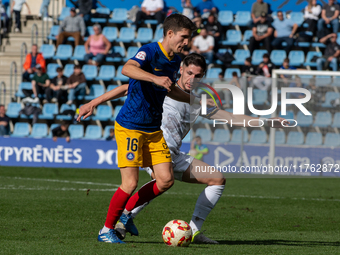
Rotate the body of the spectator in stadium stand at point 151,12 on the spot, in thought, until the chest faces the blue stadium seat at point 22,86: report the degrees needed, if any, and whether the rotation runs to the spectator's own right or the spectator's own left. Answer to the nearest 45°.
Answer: approximately 90° to the spectator's own right

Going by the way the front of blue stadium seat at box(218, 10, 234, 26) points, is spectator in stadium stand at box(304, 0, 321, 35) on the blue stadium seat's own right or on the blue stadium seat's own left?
on the blue stadium seat's own left

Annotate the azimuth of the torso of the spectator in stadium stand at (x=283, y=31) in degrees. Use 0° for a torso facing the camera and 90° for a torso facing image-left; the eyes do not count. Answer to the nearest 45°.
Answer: approximately 0°

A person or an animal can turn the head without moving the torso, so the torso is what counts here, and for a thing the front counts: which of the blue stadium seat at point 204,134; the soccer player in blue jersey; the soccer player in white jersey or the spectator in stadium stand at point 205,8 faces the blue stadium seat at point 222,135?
the spectator in stadium stand

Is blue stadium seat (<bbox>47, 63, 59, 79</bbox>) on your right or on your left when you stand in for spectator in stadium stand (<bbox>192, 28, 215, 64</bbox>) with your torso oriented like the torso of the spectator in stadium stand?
on your right

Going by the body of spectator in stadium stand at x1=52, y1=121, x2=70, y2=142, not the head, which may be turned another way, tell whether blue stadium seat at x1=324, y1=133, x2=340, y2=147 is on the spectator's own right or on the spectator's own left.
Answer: on the spectator's own left

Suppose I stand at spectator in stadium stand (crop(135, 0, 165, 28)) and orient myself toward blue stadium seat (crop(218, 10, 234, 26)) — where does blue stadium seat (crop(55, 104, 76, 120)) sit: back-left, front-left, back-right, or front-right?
back-right

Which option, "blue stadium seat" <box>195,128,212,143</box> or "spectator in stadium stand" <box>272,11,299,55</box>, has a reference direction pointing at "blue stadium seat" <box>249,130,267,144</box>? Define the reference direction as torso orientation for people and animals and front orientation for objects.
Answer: the spectator in stadium stand

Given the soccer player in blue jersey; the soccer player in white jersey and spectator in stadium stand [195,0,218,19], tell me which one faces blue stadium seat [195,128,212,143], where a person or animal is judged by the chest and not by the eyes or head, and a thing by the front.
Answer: the spectator in stadium stand

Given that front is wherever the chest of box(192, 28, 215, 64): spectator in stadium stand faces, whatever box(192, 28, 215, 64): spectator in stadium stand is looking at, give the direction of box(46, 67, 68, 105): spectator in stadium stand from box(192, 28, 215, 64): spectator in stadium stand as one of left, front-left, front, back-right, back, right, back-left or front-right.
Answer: right

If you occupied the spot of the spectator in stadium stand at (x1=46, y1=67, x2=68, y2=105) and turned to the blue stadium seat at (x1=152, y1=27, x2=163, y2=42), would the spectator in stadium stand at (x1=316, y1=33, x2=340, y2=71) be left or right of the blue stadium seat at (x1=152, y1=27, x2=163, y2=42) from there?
right
